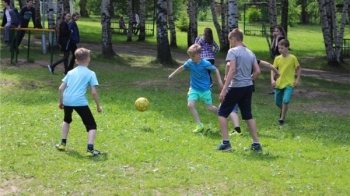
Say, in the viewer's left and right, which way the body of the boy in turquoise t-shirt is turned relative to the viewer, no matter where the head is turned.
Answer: facing the viewer and to the left of the viewer

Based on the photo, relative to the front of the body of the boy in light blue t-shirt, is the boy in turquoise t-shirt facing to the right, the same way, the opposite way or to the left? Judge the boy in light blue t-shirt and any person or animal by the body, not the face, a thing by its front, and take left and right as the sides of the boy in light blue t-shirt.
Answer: the opposite way

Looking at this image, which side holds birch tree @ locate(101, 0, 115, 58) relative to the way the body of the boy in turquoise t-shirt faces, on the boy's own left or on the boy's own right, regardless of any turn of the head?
on the boy's own right

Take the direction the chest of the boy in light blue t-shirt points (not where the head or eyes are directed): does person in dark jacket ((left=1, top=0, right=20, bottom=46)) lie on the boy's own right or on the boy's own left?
on the boy's own left

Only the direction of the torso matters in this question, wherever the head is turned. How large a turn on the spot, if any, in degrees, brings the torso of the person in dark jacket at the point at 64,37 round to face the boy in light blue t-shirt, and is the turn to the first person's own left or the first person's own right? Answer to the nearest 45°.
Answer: approximately 90° to the first person's own right

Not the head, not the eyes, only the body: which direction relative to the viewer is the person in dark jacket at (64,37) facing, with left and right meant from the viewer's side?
facing to the right of the viewer

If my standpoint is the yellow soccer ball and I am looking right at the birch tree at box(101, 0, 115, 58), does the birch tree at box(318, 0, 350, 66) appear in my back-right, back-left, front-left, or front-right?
front-right

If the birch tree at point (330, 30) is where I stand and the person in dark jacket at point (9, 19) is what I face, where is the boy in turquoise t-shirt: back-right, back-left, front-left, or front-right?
front-left

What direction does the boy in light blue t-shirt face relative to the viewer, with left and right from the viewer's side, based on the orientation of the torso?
facing away from the viewer and to the right of the viewer
